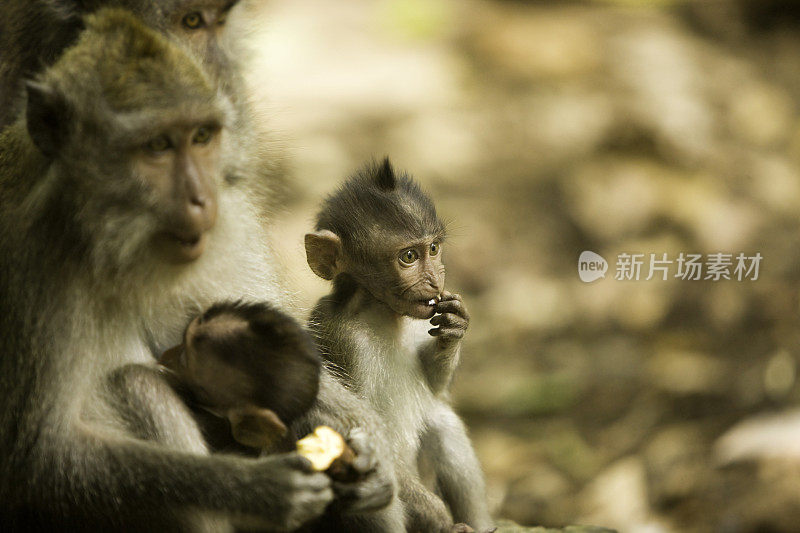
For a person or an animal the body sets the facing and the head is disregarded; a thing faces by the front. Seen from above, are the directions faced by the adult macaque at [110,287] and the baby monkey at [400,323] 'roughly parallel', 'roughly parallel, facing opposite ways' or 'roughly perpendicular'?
roughly parallel

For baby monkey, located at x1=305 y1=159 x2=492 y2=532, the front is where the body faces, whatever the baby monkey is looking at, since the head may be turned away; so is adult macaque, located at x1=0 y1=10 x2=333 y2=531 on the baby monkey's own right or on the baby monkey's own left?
on the baby monkey's own right

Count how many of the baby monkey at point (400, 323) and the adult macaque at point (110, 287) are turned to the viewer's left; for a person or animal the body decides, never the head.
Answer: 0

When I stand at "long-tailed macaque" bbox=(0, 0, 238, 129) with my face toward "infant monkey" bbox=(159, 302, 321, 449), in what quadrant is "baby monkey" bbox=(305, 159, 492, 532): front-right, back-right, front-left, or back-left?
front-left

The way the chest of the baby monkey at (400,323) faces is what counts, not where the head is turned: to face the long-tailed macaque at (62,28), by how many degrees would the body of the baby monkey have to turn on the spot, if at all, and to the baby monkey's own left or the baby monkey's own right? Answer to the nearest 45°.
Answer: approximately 135° to the baby monkey's own right

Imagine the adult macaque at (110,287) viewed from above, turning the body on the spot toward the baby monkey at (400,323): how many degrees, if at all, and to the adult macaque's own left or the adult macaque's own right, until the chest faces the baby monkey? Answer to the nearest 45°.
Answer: approximately 90° to the adult macaque's own left

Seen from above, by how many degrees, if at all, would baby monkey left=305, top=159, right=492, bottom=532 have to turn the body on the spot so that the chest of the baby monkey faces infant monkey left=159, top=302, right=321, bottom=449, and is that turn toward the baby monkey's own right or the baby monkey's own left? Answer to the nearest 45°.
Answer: approximately 90° to the baby monkey's own right

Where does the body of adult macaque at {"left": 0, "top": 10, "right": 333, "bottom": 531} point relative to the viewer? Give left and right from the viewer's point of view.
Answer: facing the viewer and to the right of the viewer
